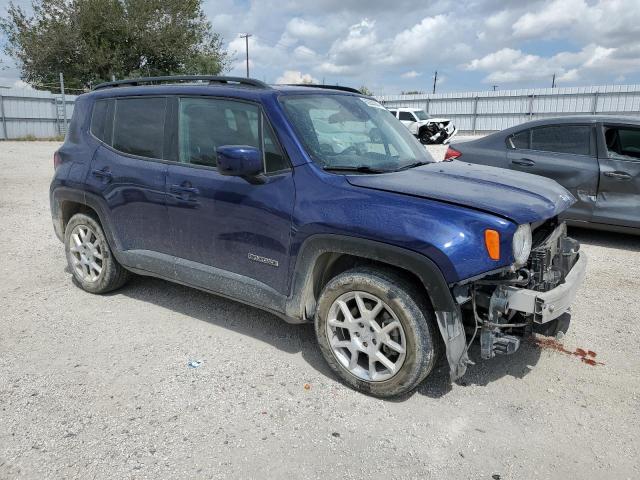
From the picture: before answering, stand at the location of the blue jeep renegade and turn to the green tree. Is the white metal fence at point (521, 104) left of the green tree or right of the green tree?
right

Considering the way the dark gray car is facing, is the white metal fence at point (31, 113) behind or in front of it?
behind

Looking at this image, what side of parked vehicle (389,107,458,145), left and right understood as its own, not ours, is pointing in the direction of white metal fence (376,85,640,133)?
left

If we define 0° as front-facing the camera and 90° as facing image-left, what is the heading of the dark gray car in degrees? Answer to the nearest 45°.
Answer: approximately 270°

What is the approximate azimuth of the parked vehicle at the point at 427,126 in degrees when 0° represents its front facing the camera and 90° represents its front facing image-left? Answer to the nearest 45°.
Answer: approximately 315°

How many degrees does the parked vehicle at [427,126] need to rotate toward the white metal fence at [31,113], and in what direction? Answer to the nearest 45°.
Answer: approximately 135° to its right

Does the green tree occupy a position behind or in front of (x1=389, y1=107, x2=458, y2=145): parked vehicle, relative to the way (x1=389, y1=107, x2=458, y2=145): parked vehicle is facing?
behind

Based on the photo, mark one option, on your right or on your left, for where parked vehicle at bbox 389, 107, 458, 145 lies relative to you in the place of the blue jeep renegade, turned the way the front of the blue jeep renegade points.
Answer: on your left

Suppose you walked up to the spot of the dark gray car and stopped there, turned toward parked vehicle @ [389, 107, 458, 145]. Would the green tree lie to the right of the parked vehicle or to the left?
left

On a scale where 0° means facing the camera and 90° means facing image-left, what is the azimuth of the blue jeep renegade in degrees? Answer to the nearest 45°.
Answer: approximately 315°
